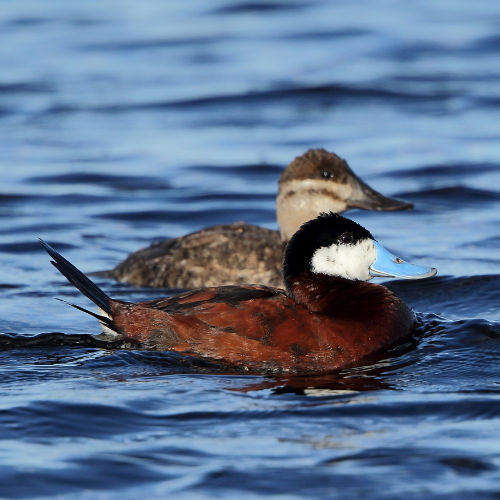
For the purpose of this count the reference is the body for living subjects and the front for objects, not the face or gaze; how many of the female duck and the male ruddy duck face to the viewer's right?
2

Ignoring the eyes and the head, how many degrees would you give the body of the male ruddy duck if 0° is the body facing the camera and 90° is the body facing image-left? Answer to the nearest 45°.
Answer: approximately 270°

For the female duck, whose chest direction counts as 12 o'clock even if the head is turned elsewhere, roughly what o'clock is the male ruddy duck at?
The male ruddy duck is roughly at 3 o'clock from the female duck.

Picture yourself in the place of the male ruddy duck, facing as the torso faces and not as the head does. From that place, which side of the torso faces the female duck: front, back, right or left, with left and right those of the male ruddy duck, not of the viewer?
left

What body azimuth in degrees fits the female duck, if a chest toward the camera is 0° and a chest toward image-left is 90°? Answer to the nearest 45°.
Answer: approximately 270°
